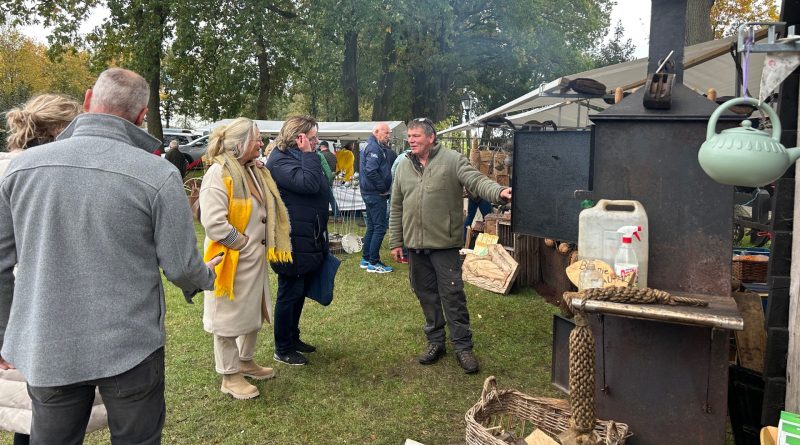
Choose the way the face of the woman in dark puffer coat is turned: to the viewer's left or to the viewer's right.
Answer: to the viewer's right

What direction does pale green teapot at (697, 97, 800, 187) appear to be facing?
to the viewer's right

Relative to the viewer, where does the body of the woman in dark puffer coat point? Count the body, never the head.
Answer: to the viewer's right

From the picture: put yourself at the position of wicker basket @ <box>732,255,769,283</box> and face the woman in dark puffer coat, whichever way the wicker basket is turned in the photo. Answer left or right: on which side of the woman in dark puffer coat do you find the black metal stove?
left

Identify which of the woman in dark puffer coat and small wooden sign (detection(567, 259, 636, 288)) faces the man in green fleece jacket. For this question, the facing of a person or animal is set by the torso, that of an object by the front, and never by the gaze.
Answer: the woman in dark puffer coat

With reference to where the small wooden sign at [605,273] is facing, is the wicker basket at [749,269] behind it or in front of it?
behind

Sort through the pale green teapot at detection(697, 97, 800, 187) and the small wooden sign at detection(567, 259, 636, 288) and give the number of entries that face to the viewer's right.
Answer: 1

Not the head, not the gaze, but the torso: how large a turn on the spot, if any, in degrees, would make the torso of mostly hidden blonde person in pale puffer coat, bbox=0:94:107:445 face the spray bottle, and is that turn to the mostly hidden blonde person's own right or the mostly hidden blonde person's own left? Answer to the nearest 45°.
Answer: approximately 90° to the mostly hidden blonde person's own right

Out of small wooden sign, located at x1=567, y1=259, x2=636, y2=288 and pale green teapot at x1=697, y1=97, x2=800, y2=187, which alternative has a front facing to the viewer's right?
the pale green teapot

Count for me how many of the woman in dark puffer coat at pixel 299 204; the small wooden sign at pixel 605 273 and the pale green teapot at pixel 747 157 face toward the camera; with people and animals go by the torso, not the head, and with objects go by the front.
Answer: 1
